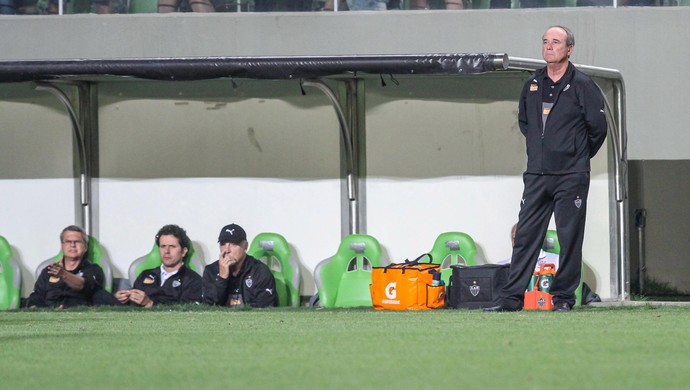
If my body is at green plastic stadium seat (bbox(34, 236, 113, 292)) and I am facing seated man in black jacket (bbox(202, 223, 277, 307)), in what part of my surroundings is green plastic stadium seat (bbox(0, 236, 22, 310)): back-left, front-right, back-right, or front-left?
back-right

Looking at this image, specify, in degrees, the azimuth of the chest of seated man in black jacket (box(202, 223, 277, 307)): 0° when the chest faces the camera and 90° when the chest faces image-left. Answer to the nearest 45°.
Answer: approximately 45°

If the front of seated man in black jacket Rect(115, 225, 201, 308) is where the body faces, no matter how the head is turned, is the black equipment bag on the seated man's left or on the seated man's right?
on the seated man's left

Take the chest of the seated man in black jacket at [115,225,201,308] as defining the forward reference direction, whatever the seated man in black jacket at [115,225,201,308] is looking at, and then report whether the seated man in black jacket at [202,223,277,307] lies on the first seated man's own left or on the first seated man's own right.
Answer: on the first seated man's own left

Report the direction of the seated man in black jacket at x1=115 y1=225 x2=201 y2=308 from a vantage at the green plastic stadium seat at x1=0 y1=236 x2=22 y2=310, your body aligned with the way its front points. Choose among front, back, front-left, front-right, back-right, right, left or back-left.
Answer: front-left

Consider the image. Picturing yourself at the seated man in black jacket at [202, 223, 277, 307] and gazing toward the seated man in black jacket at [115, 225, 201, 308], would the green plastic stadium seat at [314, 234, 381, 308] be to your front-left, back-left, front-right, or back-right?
back-right

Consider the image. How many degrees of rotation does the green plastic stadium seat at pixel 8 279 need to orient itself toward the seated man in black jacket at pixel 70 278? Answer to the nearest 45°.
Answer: approximately 45° to its left

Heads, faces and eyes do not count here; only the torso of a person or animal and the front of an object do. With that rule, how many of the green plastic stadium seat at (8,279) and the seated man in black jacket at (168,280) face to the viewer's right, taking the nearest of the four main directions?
0

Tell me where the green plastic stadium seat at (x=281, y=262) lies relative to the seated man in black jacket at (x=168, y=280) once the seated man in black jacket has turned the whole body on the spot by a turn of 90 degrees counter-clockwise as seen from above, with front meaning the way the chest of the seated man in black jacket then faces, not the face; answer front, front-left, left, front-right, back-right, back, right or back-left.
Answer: front-left

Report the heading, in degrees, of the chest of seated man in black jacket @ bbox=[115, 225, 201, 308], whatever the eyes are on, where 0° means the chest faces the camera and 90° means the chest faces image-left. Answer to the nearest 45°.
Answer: approximately 45°

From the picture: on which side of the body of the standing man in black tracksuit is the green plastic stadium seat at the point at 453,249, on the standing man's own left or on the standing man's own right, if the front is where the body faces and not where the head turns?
on the standing man's own right

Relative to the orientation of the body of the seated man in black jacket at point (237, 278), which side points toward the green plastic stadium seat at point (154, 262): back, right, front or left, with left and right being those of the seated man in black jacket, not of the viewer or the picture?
right

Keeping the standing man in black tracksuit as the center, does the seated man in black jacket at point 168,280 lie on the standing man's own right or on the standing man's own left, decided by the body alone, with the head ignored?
on the standing man's own right
